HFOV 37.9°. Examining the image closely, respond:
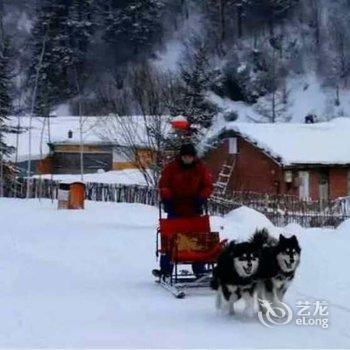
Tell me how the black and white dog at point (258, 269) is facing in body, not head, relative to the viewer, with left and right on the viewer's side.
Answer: facing the viewer and to the right of the viewer

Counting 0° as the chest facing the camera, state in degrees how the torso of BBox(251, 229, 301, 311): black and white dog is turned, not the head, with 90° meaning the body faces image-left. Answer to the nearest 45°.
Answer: approximately 315°

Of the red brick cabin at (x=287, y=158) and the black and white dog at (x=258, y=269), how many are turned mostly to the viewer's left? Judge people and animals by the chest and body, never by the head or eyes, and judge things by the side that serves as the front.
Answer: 0

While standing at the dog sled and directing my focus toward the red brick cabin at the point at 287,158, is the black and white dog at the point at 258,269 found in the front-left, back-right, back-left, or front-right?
back-right

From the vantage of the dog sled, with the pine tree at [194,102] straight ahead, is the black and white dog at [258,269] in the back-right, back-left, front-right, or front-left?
back-right

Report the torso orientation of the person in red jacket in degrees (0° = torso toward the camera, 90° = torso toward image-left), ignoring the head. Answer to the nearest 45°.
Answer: approximately 0°

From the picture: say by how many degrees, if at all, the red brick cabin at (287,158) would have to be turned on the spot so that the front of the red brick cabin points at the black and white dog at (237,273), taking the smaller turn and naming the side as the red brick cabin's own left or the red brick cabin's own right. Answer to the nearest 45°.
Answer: approximately 45° to the red brick cabin's own right

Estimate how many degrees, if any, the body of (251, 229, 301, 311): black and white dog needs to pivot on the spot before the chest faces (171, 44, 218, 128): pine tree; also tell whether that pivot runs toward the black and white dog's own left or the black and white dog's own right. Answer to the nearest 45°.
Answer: approximately 135° to the black and white dog's own left

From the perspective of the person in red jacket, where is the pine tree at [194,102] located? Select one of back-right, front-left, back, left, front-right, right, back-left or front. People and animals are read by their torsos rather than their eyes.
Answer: back

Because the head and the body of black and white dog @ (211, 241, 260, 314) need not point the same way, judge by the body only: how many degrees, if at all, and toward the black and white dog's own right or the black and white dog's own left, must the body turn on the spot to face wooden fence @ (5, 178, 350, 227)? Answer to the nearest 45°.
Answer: approximately 135° to the black and white dog's own left

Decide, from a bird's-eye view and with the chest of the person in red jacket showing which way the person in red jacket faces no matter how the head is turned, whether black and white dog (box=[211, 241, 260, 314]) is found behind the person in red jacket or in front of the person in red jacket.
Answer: in front

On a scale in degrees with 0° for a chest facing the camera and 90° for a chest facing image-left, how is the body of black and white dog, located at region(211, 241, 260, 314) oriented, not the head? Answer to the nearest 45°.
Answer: approximately 315°
